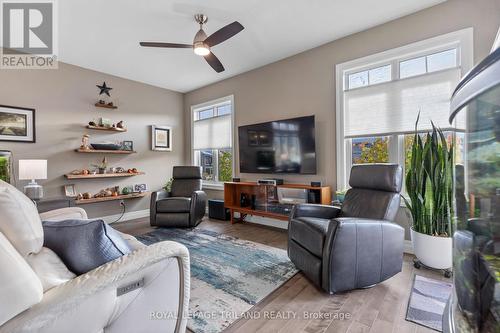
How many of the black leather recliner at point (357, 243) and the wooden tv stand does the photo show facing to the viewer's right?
0

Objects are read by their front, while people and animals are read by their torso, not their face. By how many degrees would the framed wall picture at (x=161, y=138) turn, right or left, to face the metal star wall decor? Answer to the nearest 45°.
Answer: approximately 90° to its right

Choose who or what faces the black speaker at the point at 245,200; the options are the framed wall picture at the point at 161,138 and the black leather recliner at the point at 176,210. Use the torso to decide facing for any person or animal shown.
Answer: the framed wall picture

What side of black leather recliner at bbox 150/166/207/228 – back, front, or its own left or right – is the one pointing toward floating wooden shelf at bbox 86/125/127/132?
right

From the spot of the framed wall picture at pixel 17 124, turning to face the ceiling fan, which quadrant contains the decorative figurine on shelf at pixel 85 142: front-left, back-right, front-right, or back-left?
front-left

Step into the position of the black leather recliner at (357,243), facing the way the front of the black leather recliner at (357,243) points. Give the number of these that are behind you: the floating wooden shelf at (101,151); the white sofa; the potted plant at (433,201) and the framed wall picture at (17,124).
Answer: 1

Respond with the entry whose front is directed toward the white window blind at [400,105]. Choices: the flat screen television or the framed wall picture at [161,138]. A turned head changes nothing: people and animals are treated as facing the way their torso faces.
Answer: the framed wall picture

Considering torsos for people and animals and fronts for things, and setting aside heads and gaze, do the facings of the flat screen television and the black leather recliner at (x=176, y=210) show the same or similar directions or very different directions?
same or similar directions

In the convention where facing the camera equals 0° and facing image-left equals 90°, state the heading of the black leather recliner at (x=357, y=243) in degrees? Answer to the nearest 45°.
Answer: approximately 45°

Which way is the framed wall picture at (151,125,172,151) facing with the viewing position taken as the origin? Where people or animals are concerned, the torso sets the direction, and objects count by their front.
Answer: facing the viewer and to the right of the viewer

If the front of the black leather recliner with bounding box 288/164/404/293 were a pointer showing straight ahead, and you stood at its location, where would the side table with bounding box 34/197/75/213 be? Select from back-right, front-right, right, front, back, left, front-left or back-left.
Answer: front-right

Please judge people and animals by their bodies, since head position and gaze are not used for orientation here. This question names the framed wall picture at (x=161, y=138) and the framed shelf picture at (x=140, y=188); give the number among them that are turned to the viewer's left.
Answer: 0

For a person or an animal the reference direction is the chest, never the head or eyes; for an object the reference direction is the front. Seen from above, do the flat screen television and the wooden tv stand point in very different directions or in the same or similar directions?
same or similar directions

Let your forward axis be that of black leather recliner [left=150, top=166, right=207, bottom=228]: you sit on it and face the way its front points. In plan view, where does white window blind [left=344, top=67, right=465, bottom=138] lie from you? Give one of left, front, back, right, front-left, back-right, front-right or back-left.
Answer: left
